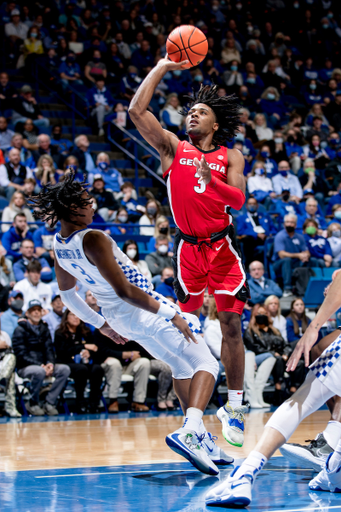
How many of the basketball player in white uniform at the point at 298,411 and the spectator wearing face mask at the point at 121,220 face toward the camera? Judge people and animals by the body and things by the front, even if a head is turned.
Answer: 1

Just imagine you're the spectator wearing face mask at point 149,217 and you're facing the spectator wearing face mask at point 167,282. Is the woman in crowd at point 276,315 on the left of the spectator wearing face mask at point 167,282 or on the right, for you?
left

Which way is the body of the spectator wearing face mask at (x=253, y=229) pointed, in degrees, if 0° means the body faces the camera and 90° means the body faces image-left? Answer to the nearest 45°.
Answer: approximately 0°

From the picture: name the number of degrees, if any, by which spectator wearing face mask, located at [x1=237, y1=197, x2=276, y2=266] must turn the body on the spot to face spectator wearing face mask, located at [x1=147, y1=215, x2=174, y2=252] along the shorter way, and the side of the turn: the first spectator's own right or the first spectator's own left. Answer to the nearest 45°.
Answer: approximately 45° to the first spectator's own right

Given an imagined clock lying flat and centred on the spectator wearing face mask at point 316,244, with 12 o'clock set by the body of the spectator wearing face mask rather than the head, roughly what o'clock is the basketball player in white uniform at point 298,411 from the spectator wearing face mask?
The basketball player in white uniform is roughly at 12 o'clock from the spectator wearing face mask.

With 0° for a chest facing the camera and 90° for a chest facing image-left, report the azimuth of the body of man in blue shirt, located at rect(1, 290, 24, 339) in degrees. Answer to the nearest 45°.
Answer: approximately 315°

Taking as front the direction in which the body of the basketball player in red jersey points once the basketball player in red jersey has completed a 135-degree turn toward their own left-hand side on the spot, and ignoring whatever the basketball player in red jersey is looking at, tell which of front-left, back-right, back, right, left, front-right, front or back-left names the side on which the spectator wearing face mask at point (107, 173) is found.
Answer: front-left

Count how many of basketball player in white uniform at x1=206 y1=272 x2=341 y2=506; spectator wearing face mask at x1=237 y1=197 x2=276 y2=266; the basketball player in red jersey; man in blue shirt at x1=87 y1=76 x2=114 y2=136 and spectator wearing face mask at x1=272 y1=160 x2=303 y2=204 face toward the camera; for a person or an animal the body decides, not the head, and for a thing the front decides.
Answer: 4
